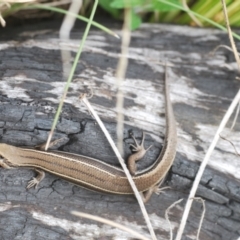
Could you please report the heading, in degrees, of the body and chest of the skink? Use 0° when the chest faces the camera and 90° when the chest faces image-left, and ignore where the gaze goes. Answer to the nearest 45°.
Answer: approximately 90°

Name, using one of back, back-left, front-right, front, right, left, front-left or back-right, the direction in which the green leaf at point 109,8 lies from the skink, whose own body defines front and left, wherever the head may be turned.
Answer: right
